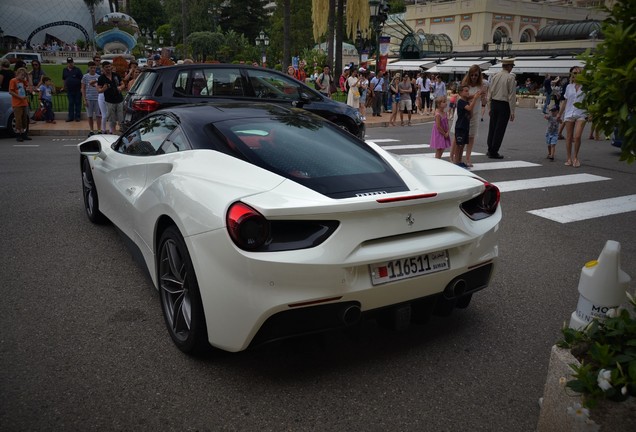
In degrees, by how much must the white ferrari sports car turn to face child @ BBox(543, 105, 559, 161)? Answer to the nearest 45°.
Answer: approximately 90° to its right

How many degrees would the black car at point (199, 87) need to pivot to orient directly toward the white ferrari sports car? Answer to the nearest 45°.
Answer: approximately 90° to its right

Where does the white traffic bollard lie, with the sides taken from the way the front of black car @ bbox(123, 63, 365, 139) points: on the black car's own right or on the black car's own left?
on the black car's own right

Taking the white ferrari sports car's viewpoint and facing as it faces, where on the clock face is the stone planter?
The stone planter is roughly at 6 o'clock from the white ferrari sports car.

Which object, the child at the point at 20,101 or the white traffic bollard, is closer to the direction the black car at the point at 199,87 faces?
the white traffic bollard

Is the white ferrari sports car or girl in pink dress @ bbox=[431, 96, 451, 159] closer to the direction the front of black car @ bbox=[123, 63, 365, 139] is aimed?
the girl in pink dress

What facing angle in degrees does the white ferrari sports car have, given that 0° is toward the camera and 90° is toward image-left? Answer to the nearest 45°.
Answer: approximately 135°

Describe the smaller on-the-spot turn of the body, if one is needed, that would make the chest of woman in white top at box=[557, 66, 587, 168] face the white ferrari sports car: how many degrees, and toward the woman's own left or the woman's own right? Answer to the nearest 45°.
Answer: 0° — they already face it

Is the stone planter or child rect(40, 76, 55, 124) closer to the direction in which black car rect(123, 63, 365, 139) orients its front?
the stone planter

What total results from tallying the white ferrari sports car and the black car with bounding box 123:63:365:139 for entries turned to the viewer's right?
1

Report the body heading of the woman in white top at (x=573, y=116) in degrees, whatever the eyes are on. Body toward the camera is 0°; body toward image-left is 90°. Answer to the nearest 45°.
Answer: approximately 0°

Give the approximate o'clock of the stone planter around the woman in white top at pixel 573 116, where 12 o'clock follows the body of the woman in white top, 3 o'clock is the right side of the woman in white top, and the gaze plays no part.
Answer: The stone planter is roughly at 12 o'clock from the woman in white top.

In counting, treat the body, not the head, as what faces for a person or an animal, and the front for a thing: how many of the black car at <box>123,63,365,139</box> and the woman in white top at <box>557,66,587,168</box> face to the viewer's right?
1

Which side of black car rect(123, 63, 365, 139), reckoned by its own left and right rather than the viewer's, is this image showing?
right
